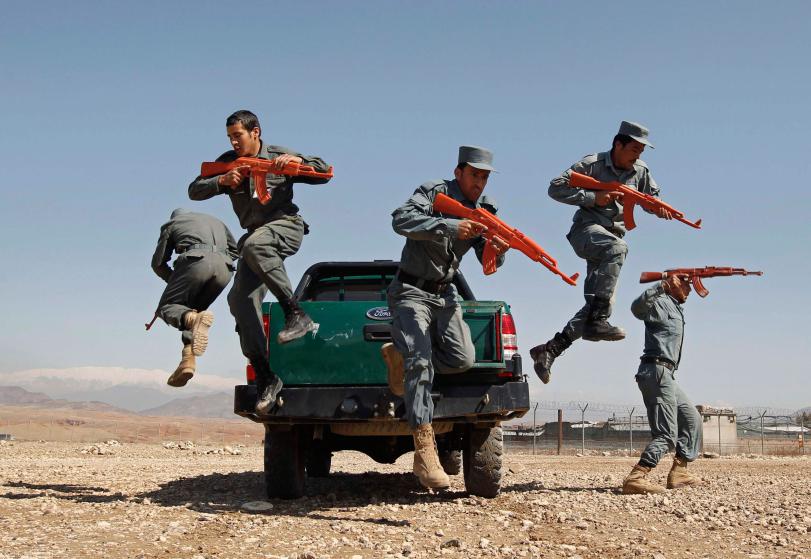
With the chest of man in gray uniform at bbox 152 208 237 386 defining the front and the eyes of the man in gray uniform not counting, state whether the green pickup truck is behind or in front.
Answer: behind

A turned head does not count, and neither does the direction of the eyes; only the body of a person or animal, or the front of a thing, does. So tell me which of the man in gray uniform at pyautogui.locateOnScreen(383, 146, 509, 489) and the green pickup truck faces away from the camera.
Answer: the green pickup truck

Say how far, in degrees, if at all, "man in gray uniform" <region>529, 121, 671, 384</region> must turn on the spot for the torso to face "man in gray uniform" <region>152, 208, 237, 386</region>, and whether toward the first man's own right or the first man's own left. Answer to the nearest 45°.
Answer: approximately 135° to the first man's own right

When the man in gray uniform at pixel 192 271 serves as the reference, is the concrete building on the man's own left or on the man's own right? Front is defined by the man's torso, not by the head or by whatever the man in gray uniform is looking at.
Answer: on the man's own right

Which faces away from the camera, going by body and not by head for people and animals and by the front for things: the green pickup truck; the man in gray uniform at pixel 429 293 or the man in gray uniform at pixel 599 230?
the green pickup truck

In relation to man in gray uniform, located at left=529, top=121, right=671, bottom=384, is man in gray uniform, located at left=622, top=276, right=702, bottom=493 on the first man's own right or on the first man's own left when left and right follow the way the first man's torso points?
on the first man's own left

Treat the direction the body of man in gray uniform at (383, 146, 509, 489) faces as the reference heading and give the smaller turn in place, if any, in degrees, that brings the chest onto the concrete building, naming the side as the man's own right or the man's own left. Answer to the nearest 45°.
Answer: approximately 135° to the man's own left

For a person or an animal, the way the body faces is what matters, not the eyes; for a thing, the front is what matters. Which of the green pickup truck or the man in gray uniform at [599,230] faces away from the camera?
the green pickup truck

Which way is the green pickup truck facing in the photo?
away from the camera

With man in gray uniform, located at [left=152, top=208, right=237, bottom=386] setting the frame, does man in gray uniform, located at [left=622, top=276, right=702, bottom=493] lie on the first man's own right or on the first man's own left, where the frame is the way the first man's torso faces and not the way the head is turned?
on the first man's own right
